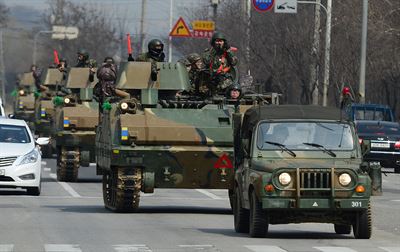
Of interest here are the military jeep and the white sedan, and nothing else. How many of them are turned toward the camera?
2

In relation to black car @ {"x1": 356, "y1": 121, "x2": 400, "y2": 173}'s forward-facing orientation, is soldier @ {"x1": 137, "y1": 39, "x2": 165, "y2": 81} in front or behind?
behind

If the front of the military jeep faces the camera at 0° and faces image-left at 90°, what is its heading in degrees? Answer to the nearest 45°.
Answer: approximately 0°

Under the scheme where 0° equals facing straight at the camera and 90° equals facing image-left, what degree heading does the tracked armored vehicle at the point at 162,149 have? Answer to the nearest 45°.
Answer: approximately 0°
